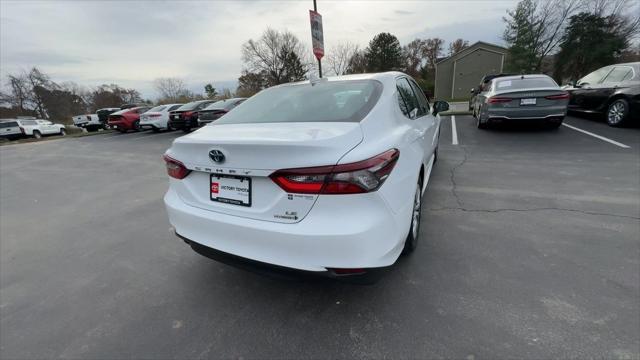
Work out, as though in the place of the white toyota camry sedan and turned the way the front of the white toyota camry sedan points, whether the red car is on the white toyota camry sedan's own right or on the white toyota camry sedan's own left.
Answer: on the white toyota camry sedan's own left

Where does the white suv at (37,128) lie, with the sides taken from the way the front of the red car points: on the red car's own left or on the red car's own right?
on the red car's own left

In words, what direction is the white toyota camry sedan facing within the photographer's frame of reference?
facing away from the viewer and to the right of the viewer

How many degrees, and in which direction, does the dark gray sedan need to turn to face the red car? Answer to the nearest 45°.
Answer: approximately 90° to its left

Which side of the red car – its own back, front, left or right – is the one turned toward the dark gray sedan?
right

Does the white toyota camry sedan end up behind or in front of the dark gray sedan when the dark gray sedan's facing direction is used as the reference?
behind

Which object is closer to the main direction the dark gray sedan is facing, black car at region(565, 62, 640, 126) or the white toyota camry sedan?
the black car

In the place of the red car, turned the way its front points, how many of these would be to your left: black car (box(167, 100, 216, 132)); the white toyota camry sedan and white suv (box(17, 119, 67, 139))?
1

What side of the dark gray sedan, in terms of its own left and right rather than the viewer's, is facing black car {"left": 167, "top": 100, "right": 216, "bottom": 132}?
left

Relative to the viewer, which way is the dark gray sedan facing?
away from the camera
